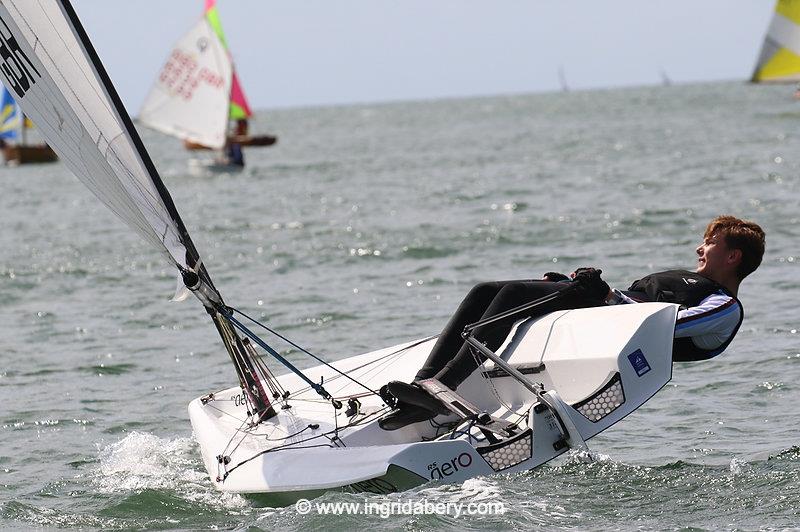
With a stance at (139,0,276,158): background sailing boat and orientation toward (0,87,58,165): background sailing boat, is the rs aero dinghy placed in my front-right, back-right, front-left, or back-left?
back-left
